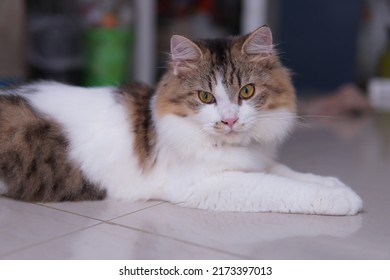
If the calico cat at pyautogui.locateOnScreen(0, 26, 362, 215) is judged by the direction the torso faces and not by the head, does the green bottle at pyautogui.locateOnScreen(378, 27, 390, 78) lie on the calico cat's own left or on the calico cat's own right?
on the calico cat's own left

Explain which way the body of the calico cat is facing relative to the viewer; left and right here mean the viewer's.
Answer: facing to the right of the viewer
